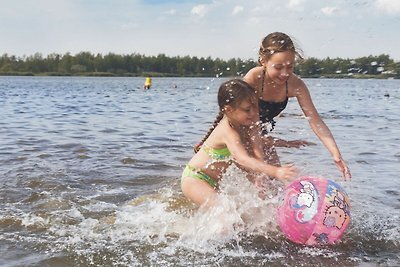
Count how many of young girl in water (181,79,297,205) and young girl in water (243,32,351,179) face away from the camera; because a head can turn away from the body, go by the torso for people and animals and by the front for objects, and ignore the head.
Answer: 0

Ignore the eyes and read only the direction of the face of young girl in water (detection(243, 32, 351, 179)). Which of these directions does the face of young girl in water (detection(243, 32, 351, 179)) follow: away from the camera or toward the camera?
toward the camera

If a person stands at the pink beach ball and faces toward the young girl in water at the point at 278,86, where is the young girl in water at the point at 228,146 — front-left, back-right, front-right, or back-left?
front-left

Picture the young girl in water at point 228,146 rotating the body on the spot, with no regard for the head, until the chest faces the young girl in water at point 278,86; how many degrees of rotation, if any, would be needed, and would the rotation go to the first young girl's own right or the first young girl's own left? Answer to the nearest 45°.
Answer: approximately 45° to the first young girl's own left

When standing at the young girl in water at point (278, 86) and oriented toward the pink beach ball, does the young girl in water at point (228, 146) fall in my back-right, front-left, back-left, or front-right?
front-right

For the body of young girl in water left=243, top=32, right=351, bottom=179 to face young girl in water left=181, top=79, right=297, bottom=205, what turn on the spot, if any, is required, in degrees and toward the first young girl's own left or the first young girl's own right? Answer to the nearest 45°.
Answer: approximately 90° to the first young girl's own right

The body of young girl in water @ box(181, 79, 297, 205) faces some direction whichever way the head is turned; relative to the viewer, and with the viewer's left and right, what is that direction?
facing to the right of the viewer

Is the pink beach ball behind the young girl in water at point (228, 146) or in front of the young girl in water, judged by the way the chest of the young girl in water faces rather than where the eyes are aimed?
in front
